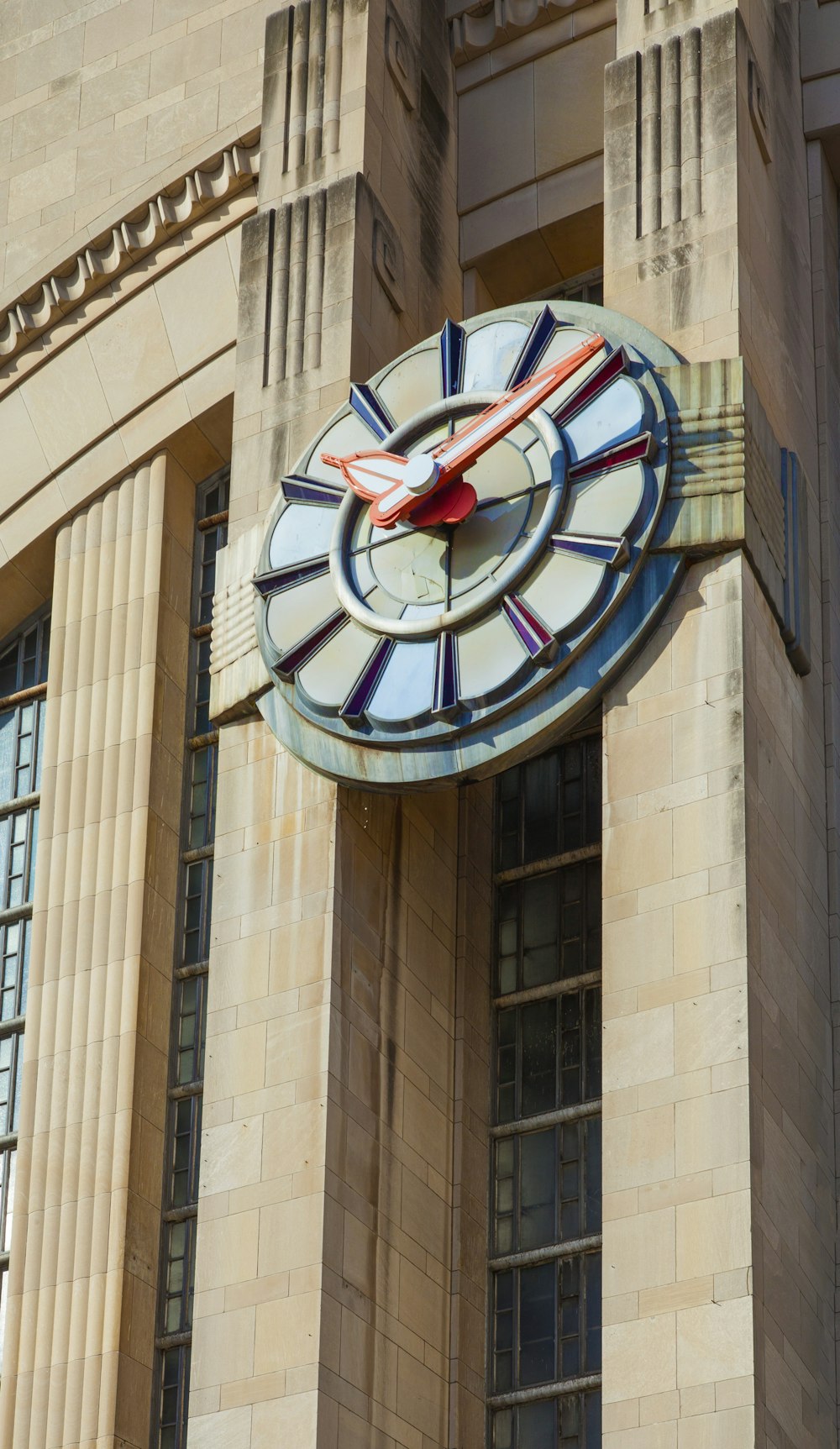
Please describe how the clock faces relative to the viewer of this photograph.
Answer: facing the viewer and to the left of the viewer

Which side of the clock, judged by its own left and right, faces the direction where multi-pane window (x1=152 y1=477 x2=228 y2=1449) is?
right

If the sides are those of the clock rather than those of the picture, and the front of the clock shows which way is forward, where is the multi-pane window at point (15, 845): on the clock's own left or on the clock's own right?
on the clock's own right
